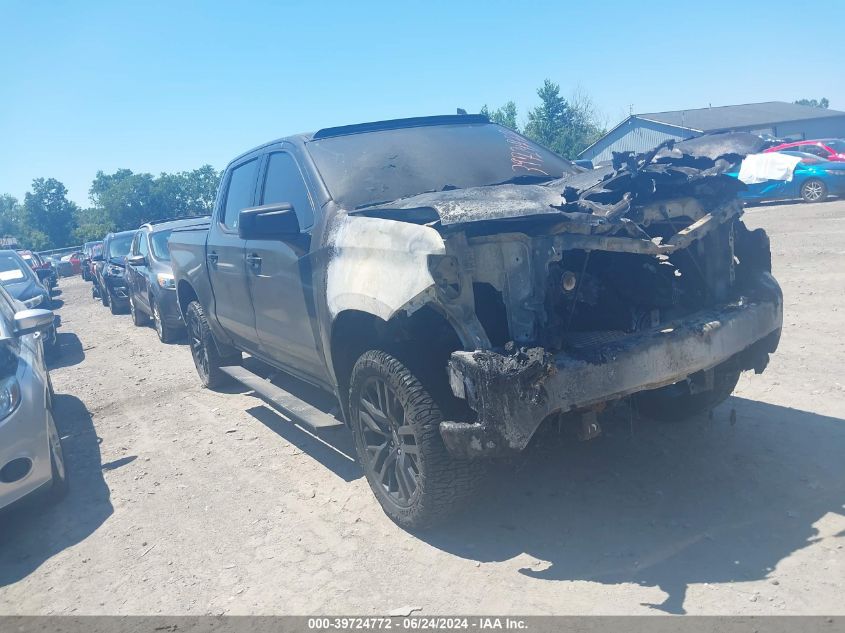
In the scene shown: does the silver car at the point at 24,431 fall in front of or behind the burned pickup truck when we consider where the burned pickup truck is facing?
behind

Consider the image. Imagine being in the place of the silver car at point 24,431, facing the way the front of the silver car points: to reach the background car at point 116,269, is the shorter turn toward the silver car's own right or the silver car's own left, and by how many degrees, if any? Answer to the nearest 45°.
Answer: approximately 180°

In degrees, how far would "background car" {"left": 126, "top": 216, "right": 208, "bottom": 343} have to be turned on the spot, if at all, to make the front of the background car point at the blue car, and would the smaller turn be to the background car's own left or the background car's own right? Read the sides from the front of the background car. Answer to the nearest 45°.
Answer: approximately 45° to the background car's own left

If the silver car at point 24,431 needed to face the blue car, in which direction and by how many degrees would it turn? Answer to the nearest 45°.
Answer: approximately 90° to its left

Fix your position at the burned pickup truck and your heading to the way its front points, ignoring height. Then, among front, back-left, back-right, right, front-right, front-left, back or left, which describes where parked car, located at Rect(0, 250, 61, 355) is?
back

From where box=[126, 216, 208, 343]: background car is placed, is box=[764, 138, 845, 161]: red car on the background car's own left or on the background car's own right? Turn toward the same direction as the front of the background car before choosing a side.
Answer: on the background car's own left

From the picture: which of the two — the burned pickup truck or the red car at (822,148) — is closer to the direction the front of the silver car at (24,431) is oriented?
the burned pickup truck
